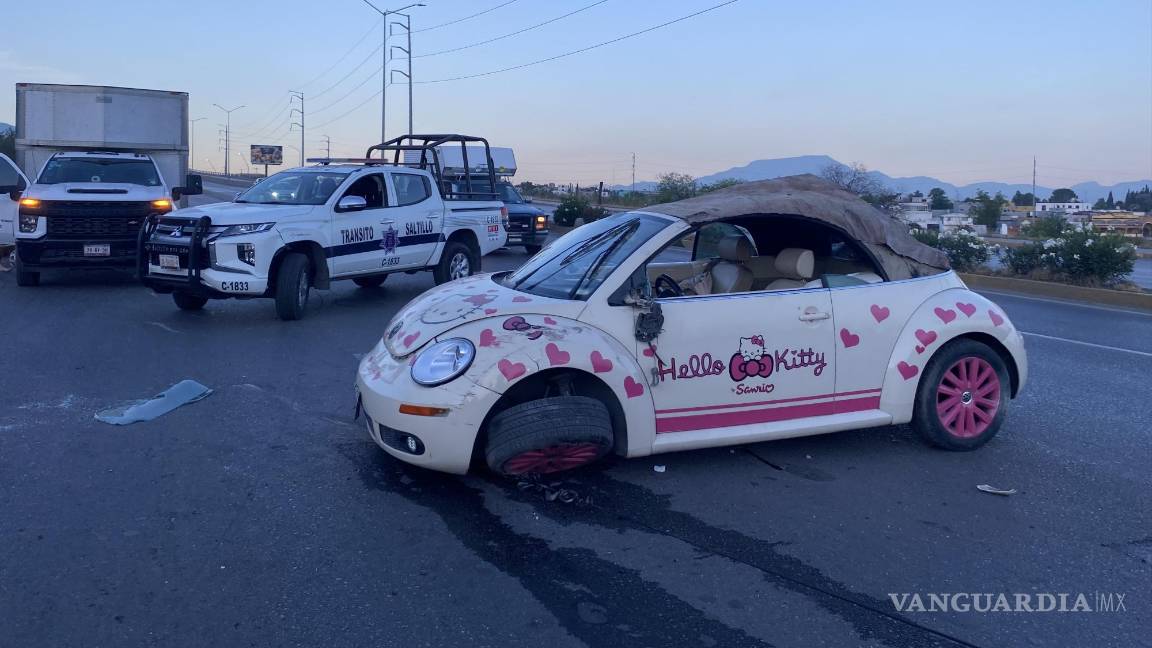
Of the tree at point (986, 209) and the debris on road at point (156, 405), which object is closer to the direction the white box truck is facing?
the debris on road

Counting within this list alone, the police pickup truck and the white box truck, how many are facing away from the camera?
0

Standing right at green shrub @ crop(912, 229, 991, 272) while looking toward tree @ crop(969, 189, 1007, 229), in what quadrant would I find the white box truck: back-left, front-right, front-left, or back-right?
back-left

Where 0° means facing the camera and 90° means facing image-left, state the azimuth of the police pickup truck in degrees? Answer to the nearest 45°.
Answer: approximately 45°

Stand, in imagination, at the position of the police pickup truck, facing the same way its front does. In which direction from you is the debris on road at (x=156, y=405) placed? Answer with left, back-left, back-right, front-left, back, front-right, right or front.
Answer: front-left

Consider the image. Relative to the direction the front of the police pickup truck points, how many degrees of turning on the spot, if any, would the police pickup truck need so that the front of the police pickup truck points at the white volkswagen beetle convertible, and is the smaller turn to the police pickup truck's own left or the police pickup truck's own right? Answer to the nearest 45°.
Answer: approximately 45° to the police pickup truck's own left

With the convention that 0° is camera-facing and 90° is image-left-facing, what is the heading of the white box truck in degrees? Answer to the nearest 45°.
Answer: approximately 0°

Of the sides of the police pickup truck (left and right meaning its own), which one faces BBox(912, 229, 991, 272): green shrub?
back

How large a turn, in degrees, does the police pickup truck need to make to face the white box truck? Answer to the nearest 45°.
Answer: approximately 90° to its right

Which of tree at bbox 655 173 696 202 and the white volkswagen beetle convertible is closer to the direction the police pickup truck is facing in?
the white volkswagen beetle convertible

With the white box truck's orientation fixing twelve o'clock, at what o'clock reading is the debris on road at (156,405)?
The debris on road is roughly at 12 o'clock from the white box truck.

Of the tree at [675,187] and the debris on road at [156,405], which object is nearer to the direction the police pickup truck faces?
the debris on road

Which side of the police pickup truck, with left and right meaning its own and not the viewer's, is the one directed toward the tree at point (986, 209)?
back

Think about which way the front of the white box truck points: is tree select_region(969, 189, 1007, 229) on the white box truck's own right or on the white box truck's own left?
on the white box truck's own left
